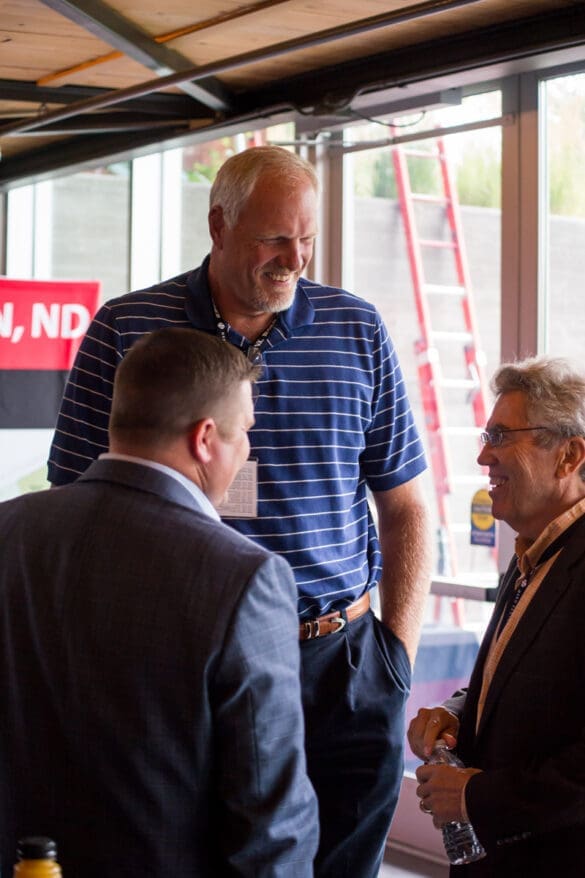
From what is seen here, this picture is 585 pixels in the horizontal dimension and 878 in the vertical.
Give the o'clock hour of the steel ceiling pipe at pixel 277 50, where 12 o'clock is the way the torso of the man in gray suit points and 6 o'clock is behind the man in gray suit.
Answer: The steel ceiling pipe is roughly at 11 o'clock from the man in gray suit.

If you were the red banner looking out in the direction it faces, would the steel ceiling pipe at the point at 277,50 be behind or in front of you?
in front

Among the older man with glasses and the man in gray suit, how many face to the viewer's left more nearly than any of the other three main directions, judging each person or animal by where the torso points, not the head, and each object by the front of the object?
1

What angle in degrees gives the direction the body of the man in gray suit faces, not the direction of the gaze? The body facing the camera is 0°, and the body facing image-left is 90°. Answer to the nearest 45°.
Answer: approximately 225°

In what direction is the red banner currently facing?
toward the camera

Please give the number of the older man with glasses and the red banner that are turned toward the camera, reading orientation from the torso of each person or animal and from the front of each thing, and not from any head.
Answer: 1

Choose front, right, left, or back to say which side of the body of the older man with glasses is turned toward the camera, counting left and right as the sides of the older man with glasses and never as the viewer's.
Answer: left

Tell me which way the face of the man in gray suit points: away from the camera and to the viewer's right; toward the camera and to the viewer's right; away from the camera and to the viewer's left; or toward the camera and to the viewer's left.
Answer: away from the camera and to the viewer's right

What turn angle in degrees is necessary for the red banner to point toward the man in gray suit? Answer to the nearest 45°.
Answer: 0° — it already faces them

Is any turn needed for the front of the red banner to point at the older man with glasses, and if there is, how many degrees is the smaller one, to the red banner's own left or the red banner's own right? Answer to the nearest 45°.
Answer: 0° — it already faces them

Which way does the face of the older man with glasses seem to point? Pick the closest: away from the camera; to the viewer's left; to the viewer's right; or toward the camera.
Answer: to the viewer's left

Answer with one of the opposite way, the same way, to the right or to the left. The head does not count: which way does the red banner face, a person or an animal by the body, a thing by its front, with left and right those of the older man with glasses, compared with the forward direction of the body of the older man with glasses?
to the left

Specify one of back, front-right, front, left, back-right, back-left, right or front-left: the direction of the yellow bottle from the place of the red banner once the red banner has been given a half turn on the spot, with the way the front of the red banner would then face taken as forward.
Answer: back

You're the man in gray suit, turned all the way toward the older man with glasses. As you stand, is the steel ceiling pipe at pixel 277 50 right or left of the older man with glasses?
left

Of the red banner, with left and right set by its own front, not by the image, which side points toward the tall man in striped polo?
front
